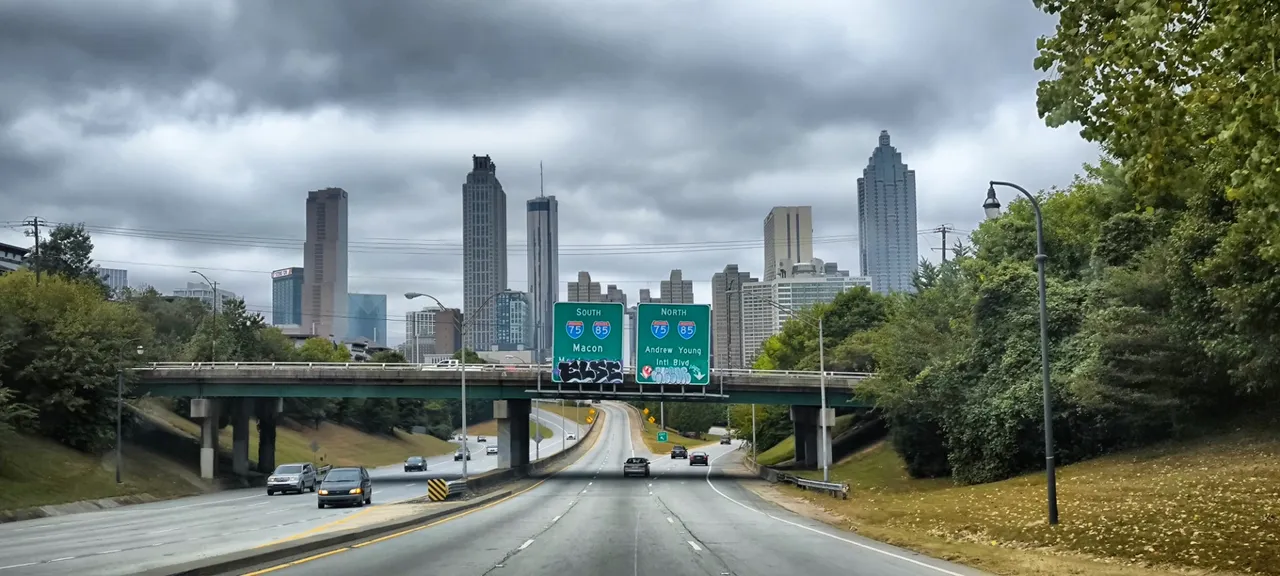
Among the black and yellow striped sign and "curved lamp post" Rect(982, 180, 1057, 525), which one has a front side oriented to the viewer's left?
the curved lamp post

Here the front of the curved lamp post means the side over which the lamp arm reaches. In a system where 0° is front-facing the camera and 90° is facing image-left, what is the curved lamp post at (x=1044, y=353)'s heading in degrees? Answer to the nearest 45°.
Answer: approximately 90°

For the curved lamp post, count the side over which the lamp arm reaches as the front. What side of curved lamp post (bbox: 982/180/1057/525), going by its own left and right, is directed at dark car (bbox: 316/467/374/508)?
front

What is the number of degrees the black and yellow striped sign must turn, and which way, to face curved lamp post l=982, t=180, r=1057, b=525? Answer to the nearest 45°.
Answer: approximately 45° to its left

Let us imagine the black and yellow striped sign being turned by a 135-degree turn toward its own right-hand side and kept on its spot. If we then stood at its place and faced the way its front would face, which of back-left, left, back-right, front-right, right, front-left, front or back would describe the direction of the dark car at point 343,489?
front-left

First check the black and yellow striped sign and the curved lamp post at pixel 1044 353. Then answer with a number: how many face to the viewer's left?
1

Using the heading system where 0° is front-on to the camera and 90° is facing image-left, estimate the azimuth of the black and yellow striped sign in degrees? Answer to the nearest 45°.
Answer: approximately 0°
